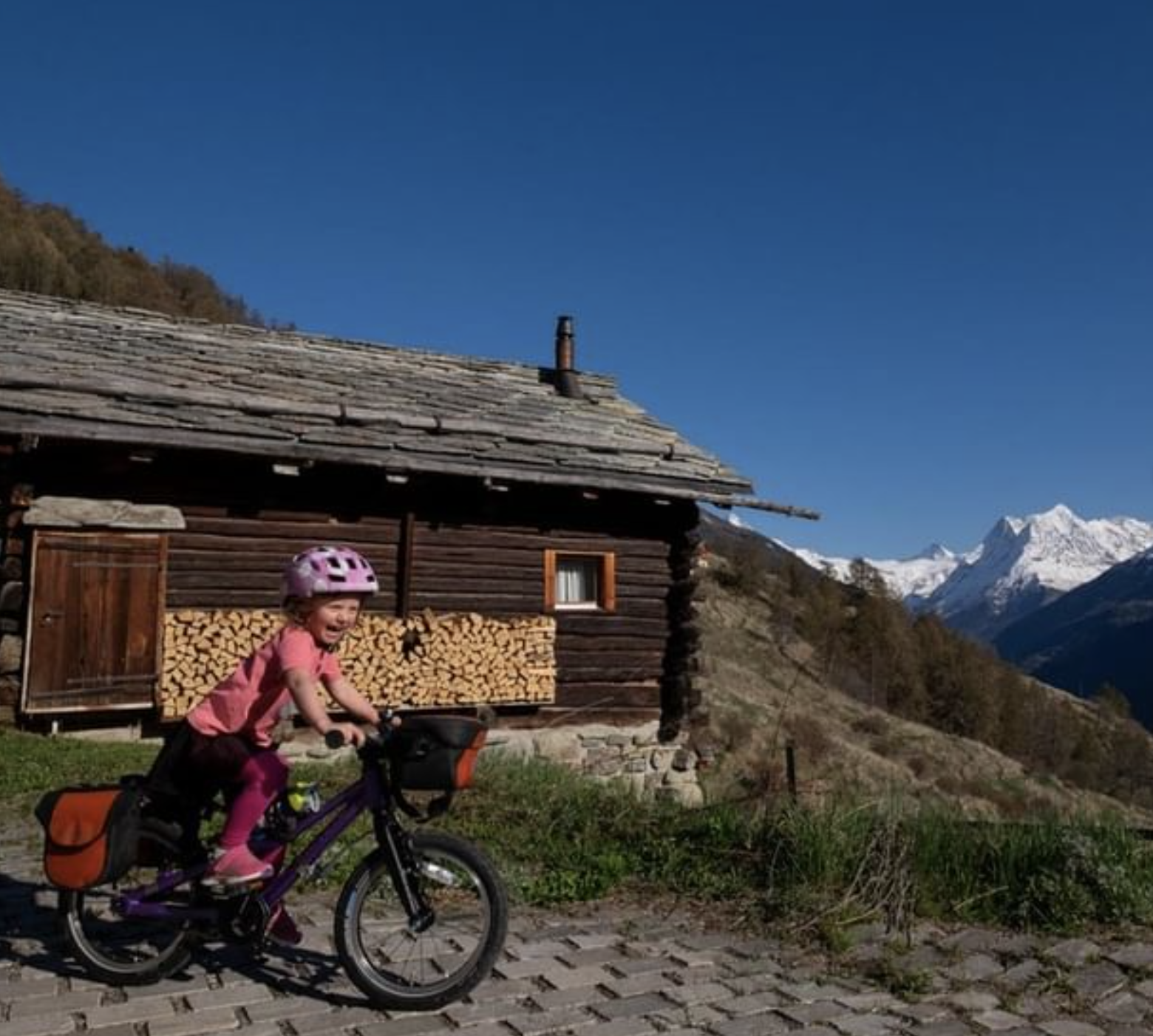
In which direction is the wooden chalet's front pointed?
toward the camera

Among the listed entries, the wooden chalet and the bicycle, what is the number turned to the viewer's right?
1

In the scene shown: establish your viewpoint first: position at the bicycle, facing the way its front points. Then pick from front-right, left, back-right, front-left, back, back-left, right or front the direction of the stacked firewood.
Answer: left

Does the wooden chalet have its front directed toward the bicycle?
yes

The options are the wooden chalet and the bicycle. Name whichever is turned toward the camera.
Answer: the wooden chalet

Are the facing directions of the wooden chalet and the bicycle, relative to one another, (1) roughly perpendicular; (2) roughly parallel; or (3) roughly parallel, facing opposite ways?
roughly perpendicular

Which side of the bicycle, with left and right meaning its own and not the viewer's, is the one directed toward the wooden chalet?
left

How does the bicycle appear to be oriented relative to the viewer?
to the viewer's right

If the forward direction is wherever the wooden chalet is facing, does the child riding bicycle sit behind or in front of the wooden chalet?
in front

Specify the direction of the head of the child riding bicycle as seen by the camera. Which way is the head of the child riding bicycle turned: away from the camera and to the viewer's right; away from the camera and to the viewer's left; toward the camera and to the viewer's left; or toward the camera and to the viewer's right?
toward the camera and to the viewer's right
